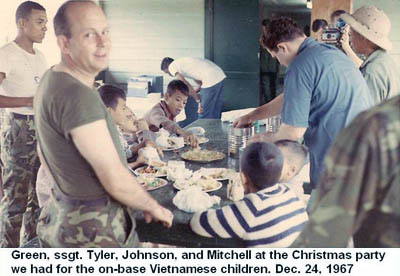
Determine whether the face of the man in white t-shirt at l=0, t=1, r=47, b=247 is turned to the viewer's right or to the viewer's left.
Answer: to the viewer's right

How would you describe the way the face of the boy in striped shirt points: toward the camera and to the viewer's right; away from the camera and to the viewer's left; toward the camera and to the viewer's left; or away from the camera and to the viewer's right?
away from the camera and to the viewer's left

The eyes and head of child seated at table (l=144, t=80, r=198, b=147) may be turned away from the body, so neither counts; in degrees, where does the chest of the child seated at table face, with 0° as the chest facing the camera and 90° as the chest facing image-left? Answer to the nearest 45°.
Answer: approximately 315°

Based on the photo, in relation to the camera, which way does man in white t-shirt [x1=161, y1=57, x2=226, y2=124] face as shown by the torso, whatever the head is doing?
to the viewer's left

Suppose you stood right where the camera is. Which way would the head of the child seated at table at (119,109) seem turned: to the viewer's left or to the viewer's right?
to the viewer's right

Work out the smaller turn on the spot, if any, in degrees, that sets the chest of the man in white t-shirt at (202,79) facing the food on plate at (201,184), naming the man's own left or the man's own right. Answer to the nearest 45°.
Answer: approximately 90° to the man's own left

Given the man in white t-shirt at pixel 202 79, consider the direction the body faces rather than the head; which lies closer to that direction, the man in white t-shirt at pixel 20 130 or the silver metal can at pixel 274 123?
the man in white t-shirt

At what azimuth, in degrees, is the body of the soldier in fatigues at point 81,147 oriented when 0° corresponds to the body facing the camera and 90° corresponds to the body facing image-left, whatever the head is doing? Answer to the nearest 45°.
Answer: approximately 270°
